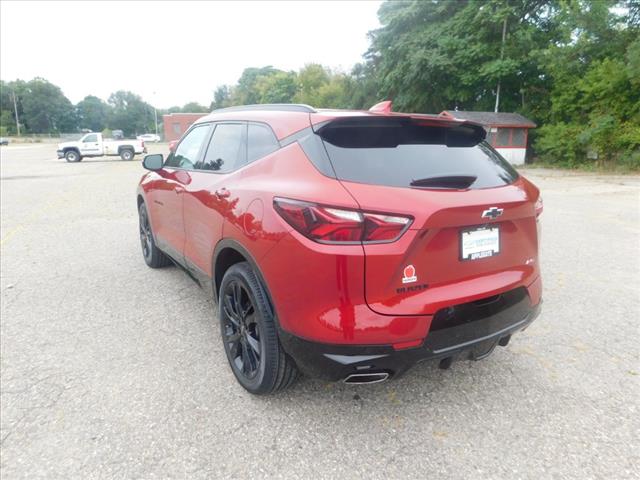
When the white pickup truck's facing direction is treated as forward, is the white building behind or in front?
behind

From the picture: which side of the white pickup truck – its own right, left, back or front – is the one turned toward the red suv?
left

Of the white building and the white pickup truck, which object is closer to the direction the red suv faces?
the white pickup truck

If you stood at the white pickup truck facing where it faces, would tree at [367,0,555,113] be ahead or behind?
behind

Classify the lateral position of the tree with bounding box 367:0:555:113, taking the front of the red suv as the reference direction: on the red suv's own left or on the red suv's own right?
on the red suv's own right

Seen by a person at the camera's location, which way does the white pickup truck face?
facing to the left of the viewer

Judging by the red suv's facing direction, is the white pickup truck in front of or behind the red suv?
in front

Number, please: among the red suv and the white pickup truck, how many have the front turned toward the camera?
0

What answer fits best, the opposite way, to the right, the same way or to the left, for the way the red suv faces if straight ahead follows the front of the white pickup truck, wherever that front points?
to the right

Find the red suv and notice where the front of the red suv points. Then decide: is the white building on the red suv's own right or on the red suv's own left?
on the red suv's own right
